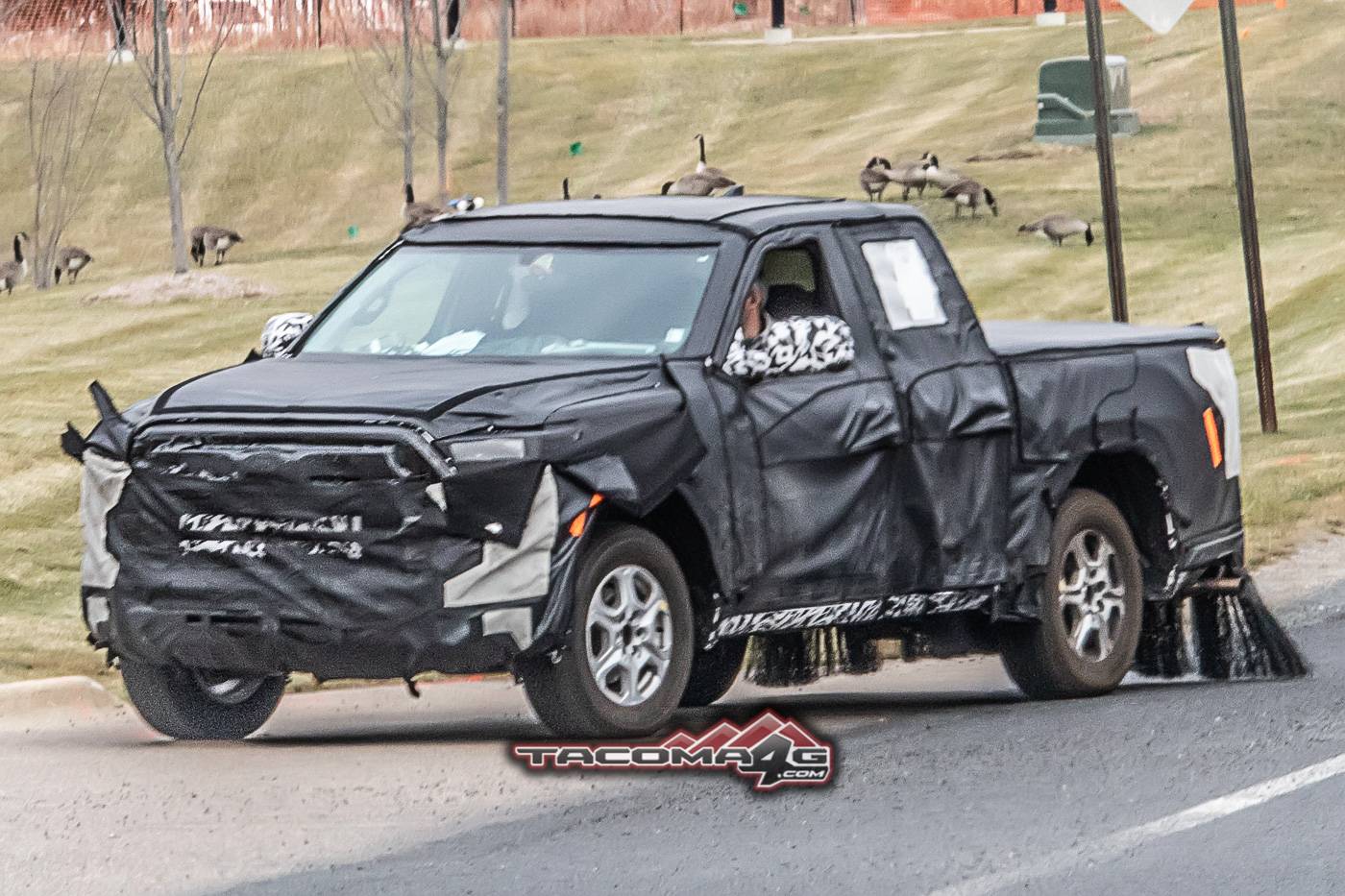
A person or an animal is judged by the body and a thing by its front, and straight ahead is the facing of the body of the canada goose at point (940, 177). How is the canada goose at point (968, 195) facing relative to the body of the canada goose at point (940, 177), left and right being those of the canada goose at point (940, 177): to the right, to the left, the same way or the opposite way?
the opposite way

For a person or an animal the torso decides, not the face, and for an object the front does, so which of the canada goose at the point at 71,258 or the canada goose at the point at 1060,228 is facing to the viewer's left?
the canada goose at the point at 71,258

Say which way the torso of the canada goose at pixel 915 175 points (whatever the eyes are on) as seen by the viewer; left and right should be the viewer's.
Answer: facing to the right of the viewer

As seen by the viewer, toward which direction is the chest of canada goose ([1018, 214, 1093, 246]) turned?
to the viewer's right

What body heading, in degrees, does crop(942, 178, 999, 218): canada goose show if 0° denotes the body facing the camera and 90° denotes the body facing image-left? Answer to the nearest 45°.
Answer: approximately 270°
